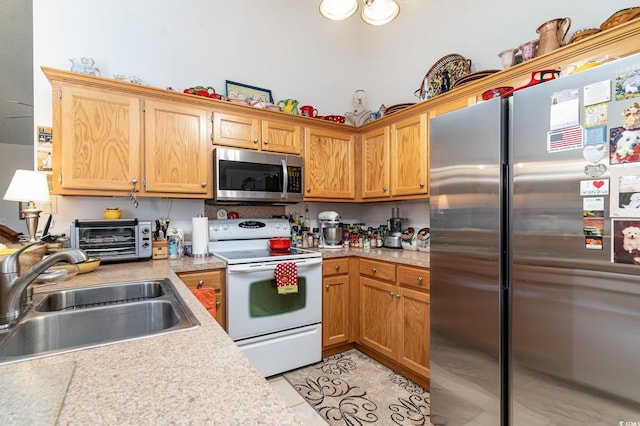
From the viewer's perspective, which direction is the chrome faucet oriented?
to the viewer's right

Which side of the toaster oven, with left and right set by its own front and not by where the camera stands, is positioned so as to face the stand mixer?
left

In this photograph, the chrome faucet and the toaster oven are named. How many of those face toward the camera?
1

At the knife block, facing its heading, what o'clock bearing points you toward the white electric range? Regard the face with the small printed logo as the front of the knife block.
The white electric range is roughly at 10 o'clock from the knife block.

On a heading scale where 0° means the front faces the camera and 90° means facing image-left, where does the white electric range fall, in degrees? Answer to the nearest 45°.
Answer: approximately 315°

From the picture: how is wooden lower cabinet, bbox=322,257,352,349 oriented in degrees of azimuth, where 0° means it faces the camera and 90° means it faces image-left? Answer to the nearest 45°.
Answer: approximately 315°

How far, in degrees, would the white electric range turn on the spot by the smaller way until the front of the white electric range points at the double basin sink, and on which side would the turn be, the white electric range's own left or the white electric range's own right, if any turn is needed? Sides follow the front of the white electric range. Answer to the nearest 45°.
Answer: approximately 90° to the white electric range's own right
